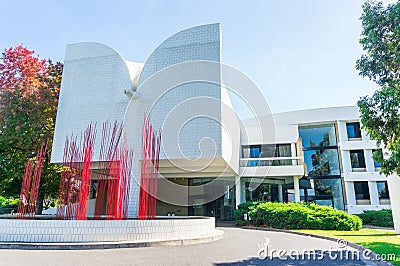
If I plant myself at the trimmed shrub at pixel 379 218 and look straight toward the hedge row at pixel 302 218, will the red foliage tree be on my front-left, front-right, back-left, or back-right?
front-right

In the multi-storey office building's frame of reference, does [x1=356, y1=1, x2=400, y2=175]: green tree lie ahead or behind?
ahead

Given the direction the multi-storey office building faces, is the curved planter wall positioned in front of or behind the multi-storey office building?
in front

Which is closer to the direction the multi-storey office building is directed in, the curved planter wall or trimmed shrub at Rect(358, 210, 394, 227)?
the curved planter wall

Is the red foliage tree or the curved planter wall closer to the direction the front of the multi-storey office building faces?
the curved planter wall

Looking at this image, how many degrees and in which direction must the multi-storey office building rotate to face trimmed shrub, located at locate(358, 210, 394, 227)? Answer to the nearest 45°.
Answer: approximately 90° to its left

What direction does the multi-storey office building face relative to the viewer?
toward the camera

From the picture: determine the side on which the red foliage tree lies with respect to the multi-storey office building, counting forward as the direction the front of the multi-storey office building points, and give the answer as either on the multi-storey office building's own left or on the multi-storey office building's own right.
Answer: on the multi-storey office building's own right
